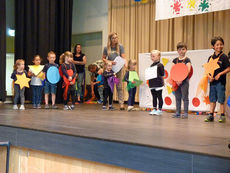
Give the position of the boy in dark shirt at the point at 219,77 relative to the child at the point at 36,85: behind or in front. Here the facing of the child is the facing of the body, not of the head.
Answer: in front

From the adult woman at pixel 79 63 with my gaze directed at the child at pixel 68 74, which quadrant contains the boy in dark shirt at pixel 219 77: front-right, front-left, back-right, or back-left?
front-left

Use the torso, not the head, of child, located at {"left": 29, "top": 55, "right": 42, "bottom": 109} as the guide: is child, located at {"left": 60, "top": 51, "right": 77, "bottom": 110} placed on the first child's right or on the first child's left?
on the first child's left

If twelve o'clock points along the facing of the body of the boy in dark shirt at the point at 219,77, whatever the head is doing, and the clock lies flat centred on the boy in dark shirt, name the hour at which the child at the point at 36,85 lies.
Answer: The child is roughly at 2 o'clock from the boy in dark shirt.

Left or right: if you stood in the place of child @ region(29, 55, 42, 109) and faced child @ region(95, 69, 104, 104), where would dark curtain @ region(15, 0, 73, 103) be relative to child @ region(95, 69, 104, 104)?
left

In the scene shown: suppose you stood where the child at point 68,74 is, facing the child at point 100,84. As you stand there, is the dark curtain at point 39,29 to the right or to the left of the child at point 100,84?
left

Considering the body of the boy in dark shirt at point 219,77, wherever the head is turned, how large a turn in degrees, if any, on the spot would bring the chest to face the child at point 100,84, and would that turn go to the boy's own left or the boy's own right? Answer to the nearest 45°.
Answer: approximately 90° to the boy's own right

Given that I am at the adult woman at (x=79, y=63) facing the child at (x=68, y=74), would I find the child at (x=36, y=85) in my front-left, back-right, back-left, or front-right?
front-right

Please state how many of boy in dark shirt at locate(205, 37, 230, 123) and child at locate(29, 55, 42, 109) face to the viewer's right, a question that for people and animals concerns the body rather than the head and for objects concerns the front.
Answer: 0

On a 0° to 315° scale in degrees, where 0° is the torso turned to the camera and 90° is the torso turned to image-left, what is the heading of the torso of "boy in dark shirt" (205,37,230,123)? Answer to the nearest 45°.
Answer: approximately 45°

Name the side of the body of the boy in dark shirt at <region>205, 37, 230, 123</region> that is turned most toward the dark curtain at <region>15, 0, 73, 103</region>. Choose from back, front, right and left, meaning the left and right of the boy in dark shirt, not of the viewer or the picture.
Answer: right

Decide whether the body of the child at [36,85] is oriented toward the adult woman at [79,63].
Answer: no

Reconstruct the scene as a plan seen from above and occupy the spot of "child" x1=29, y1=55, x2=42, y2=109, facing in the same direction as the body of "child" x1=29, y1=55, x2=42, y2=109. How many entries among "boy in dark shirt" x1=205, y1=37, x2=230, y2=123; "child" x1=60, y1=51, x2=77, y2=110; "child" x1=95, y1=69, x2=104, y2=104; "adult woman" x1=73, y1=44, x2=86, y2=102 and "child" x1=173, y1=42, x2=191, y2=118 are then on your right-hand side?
0

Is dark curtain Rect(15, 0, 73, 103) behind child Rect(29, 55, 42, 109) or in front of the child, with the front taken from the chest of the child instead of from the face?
behind

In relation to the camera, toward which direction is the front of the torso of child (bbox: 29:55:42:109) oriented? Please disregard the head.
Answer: toward the camera

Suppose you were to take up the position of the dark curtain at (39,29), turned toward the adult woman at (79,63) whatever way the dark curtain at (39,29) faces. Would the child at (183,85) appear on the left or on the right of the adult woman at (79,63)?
right
